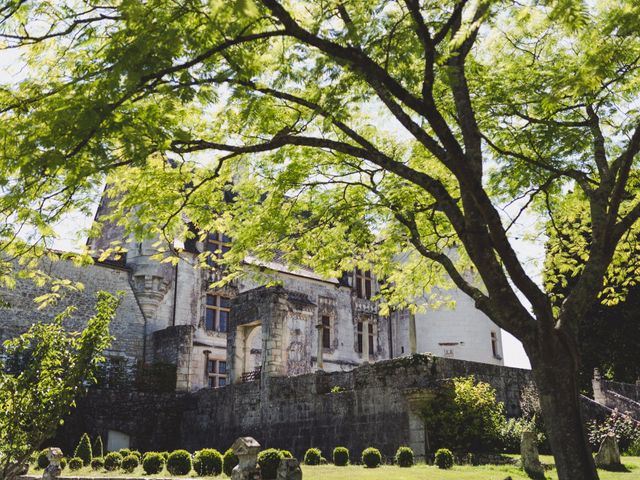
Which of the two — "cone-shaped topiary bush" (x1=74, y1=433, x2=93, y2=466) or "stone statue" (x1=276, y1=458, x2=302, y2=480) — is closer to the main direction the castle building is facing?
the stone statue

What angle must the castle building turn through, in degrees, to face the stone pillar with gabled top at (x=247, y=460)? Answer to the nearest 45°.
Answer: approximately 45° to its right

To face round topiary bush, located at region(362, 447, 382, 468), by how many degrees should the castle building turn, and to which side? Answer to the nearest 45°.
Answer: approximately 45° to its right

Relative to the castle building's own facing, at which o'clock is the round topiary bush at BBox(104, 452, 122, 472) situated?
The round topiary bush is roughly at 2 o'clock from the castle building.

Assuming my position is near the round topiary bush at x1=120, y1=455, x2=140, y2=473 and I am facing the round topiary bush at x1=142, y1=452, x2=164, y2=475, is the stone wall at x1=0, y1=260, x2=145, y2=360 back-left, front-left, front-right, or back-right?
back-left

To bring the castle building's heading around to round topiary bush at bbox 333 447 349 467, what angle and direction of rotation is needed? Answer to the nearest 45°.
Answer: approximately 45° to its right

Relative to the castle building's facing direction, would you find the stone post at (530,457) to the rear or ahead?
ahead

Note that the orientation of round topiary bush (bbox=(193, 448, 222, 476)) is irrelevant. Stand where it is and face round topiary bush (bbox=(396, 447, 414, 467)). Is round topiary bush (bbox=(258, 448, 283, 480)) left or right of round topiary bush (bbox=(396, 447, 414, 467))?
right

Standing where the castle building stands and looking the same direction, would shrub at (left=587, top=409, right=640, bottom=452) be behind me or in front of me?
in front

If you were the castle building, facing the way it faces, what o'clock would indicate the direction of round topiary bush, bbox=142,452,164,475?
The round topiary bush is roughly at 2 o'clock from the castle building.
